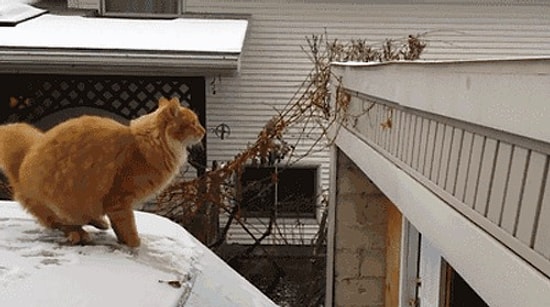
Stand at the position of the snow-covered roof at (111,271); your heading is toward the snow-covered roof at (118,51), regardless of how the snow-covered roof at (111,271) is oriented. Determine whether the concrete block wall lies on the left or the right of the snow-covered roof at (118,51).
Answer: right

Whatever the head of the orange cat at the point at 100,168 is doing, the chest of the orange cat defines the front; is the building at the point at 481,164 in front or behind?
in front

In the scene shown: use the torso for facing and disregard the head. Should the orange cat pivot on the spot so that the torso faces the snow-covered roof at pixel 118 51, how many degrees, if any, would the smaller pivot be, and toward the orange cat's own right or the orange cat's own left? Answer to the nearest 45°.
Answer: approximately 90° to the orange cat's own left

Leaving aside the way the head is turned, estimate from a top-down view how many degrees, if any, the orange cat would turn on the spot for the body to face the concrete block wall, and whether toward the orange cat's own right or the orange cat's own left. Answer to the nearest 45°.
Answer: approximately 45° to the orange cat's own left

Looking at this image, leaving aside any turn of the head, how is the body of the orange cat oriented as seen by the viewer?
to the viewer's right

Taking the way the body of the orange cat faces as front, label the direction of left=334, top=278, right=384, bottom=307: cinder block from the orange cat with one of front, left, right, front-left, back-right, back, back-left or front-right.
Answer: front-left

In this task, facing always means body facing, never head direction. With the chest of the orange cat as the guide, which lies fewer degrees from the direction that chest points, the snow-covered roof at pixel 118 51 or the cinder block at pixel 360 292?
the cinder block
